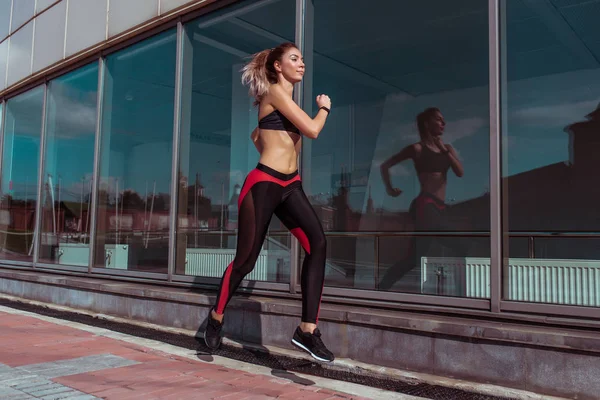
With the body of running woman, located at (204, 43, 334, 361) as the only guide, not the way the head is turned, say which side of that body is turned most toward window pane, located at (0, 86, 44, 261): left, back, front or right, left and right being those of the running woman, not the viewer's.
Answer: back

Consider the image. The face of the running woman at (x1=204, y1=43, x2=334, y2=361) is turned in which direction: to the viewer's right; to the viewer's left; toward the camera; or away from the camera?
to the viewer's right

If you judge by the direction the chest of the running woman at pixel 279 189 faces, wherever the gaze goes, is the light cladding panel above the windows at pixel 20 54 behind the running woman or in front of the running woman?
behind

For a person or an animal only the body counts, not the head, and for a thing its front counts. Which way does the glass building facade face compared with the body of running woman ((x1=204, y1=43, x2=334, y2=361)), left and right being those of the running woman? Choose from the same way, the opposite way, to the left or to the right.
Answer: to the right

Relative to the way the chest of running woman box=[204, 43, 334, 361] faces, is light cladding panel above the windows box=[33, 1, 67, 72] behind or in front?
behind

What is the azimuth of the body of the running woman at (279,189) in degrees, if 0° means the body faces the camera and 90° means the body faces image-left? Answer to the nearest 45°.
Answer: approximately 315°

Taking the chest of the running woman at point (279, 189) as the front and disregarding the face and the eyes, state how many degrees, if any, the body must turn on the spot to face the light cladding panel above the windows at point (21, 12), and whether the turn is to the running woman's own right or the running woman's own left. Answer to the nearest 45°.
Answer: approximately 180°

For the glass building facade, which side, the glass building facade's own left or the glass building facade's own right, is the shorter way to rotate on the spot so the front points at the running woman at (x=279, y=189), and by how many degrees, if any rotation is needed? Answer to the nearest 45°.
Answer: approximately 45° to the glass building facade's own left
